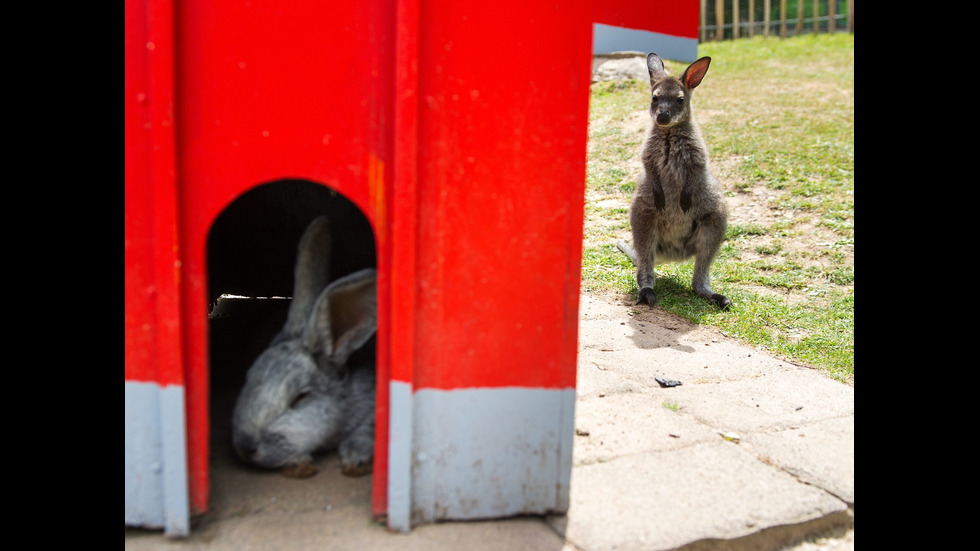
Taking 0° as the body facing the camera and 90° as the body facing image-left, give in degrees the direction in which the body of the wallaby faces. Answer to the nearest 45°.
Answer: approximately 0°

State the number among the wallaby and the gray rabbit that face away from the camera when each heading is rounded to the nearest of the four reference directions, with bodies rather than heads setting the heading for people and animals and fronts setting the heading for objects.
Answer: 0

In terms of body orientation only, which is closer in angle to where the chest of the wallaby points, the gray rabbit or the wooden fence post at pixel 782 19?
the gray rabbit

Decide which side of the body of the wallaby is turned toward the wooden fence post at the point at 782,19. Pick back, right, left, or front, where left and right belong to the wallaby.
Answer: back

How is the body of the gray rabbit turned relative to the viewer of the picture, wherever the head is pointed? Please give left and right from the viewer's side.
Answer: facing the viewer and to the left of the viewer

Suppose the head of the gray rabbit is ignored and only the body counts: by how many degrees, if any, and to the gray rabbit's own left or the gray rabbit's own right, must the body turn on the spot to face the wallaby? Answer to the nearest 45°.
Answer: approximately 180°

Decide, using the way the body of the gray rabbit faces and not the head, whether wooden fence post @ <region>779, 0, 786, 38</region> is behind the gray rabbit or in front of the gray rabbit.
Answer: behind
